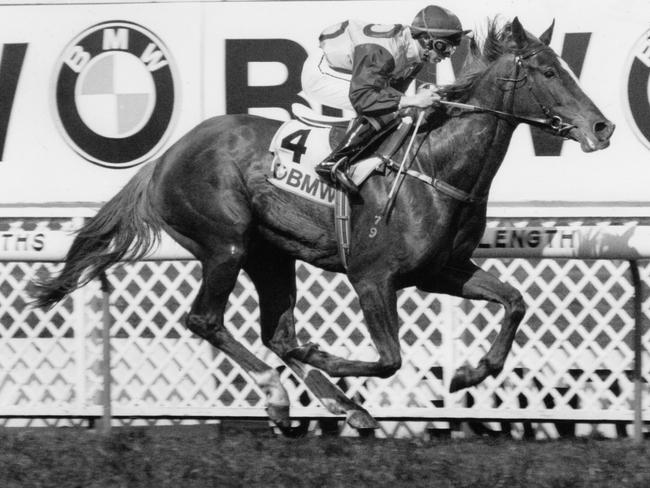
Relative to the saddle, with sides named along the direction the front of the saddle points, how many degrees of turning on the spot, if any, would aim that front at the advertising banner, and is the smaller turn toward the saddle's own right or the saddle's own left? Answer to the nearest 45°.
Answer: approximately 135° to the saddle's own left

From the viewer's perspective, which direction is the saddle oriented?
to the viewer's right

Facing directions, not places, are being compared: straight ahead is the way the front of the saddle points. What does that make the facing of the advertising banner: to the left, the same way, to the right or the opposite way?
to the right

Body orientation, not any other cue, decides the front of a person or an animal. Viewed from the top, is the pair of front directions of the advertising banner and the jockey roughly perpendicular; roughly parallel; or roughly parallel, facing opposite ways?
roughly perpendicular

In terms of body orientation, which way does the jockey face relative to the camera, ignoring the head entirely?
to the viewer's right

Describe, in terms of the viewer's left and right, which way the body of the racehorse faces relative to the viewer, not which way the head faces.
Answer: facing to the right of the viewer

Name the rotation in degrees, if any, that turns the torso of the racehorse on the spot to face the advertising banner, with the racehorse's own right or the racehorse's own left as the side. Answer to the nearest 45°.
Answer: approximately 135° to the racehorse's own left

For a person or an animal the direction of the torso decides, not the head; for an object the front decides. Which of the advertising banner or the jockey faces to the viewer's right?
the jockey

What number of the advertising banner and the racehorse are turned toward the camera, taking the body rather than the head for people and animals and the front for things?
1
